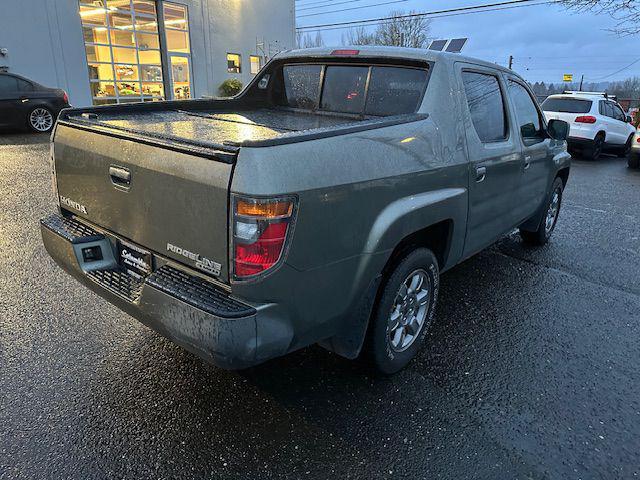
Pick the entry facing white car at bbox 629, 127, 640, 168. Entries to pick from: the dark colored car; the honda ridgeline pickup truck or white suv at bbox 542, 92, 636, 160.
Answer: the honda ridgeline pickup truck

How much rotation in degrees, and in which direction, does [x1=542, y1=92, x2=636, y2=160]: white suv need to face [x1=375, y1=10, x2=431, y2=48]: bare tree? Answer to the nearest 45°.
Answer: approximately 90° to its left

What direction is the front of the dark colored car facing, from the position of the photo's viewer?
facing to the left of the viewer

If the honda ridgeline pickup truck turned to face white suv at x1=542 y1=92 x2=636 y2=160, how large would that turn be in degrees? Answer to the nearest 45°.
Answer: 0° — it already faces it

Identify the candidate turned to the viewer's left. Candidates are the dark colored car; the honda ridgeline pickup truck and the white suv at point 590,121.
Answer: the dark colored car

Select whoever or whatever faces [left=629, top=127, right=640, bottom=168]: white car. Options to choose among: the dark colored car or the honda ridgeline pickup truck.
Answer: the honda ridgeline pickup truck

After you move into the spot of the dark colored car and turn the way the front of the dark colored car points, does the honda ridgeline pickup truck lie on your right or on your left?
on your left

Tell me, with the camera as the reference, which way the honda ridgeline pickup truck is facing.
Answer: facing away from the viewer and to the right of the viewer

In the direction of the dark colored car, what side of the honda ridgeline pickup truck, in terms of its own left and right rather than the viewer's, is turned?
left

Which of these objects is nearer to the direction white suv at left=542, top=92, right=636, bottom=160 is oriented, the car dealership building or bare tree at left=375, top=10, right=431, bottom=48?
the bare tree

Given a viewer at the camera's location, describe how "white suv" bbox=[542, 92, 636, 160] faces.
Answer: facing away from the viewer and to the right of the viewer

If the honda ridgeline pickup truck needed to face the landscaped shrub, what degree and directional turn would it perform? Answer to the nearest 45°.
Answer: approximately 45° to its left

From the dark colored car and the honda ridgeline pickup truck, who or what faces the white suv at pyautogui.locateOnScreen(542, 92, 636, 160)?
the honda ridgeline pickup truck

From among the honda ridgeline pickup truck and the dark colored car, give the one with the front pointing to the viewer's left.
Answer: the dark colored car
